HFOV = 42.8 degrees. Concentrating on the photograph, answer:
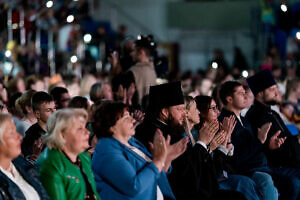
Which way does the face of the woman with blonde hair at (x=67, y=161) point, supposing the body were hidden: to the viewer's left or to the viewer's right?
to the viewer's right

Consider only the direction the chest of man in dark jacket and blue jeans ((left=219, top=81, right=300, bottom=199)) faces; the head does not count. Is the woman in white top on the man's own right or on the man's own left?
on the man's own right

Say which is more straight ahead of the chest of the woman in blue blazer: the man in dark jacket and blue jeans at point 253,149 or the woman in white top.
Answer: the man in dark jacket and blue jeans

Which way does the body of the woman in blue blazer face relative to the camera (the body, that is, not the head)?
to the viewer's right

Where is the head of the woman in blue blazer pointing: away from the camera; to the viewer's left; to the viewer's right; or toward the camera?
to the viewer's right
